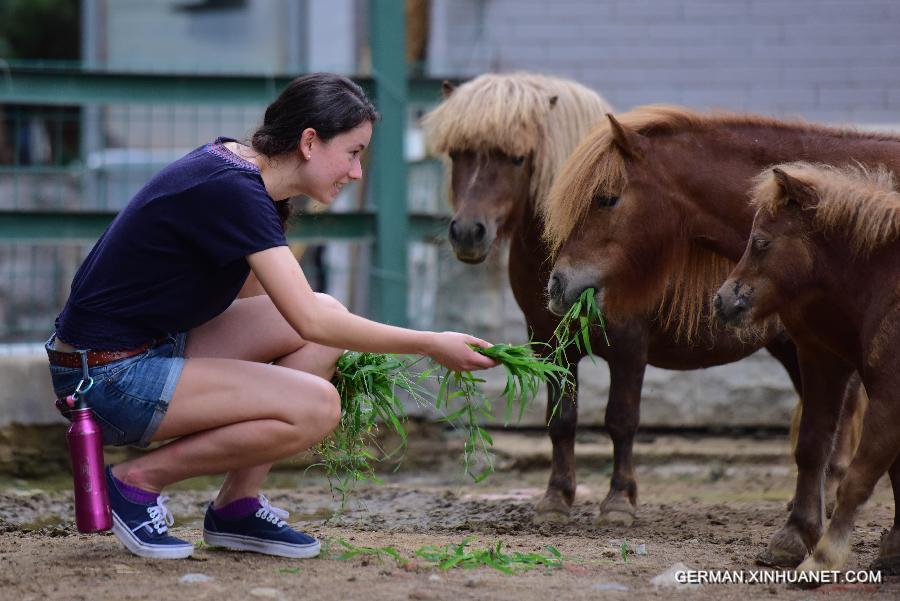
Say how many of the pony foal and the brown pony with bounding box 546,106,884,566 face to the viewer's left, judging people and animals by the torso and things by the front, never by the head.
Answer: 2

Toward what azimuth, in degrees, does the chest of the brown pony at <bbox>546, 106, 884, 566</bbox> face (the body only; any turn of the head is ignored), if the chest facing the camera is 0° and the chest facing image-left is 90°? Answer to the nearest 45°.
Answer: approximately 90°

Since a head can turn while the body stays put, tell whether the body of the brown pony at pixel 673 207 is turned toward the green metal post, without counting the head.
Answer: no

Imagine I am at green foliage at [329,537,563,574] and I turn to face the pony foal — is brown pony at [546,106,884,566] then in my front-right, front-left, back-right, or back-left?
front-left

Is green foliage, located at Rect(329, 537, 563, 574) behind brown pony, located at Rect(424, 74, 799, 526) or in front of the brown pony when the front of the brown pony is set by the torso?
in front

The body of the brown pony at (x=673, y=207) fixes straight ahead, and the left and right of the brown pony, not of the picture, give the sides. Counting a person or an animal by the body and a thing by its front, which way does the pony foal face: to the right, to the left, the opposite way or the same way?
the same way

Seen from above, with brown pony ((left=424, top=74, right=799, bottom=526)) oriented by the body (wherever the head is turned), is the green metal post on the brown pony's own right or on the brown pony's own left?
on the brown pony's own right

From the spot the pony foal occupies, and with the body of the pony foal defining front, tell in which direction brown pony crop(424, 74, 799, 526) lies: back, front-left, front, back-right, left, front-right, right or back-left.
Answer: front-right

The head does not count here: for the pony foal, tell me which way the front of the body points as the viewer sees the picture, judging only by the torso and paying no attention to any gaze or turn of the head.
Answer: to the viewer's left

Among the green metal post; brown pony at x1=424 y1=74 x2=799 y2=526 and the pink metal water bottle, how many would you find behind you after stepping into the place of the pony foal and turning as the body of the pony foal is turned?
0

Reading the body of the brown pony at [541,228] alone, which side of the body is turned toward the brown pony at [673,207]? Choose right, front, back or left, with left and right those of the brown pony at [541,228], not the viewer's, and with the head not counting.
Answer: left

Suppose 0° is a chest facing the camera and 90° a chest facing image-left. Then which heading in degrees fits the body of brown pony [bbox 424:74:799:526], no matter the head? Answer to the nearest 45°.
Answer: approximately 45°
